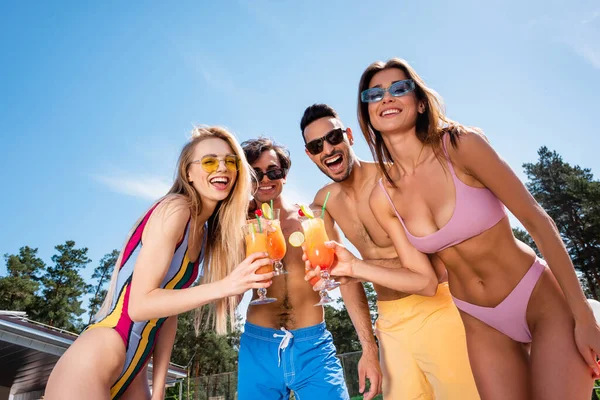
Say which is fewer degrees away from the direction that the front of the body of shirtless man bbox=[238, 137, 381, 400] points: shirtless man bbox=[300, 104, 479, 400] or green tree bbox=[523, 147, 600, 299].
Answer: the shirtless man

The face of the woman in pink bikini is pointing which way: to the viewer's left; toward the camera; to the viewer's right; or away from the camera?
toward the camera

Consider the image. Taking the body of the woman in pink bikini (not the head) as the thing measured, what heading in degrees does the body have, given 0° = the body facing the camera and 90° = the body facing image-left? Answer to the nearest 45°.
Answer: approximately 45°

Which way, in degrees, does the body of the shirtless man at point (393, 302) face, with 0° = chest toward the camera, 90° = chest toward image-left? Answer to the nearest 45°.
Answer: approximately 45°

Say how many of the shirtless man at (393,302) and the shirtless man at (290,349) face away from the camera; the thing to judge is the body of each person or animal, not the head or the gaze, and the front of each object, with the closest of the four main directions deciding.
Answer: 0

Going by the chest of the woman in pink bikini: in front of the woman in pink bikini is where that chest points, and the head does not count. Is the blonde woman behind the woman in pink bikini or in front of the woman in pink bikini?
in front

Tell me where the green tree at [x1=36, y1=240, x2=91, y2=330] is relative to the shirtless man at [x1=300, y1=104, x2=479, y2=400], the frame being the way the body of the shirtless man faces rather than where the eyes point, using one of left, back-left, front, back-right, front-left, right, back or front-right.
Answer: right

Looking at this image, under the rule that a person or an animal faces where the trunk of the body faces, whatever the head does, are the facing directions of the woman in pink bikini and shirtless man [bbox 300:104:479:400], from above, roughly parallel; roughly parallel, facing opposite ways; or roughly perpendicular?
roughly parallel

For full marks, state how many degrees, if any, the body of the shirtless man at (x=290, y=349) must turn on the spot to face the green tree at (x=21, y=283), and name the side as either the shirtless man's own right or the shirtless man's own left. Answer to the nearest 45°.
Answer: approximately 135° to the shirtless man's own right

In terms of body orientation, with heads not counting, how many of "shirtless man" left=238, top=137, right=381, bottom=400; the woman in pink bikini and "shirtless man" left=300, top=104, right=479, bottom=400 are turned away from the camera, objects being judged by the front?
0

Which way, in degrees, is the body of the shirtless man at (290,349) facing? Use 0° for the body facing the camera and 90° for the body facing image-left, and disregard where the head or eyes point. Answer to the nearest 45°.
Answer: approximately 0°

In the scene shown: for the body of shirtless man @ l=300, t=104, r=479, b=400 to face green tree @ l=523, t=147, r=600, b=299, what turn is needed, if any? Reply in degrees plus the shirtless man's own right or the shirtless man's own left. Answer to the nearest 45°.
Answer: approximately 180°

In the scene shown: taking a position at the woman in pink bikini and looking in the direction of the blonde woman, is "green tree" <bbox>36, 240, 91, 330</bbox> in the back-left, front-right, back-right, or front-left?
front-right

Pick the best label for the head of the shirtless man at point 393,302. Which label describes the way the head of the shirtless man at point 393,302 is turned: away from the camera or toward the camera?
toward the camera
